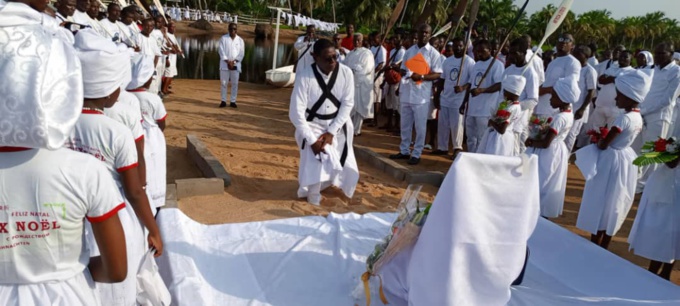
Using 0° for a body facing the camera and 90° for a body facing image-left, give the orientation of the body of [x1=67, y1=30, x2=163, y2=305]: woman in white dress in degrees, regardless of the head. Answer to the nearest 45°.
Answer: approximately 225°

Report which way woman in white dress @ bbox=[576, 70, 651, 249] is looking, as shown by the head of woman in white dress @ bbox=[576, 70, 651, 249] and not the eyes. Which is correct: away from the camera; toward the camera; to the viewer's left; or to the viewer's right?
to the viewer's left

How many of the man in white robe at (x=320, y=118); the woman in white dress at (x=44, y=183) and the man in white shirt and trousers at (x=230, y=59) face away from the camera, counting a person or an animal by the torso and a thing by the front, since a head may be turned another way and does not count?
1

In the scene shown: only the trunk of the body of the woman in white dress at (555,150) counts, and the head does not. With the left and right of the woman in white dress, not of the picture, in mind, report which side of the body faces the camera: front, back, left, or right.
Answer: left

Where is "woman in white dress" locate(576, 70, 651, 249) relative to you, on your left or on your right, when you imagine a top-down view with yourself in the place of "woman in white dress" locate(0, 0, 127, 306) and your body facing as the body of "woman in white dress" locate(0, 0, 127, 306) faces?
on your right

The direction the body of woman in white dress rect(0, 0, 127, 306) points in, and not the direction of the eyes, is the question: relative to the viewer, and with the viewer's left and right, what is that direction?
facing away from the viewer

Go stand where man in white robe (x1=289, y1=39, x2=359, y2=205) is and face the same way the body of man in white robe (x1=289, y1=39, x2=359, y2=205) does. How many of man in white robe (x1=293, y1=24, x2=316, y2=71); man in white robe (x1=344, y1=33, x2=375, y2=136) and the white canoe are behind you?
3

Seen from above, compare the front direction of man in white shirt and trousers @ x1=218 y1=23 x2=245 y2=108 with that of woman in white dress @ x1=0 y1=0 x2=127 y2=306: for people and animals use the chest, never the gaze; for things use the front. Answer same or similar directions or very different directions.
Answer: very different directions

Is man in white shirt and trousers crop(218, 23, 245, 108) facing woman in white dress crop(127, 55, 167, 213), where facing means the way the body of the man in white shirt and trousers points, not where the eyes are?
yes

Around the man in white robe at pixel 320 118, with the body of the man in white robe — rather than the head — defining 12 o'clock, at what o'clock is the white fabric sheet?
The white fabric sheet is roughly at 12 o'clock from the man in white robe.

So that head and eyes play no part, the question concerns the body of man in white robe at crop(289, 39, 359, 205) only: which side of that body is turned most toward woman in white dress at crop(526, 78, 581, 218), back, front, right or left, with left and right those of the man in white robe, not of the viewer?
left

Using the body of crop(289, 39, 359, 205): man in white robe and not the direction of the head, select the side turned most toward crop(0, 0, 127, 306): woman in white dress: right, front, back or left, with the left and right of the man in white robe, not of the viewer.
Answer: front

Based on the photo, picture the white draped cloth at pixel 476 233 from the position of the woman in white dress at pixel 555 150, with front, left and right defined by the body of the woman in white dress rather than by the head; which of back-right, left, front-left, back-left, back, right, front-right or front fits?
left

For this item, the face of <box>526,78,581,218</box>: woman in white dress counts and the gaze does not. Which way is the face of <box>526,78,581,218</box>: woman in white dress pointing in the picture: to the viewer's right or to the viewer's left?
to the viewer's left

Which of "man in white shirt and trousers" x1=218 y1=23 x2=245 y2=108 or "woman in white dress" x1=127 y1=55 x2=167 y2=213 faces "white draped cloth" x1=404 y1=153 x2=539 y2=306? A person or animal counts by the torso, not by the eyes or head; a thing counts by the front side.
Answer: the man in white shirt and trousers
